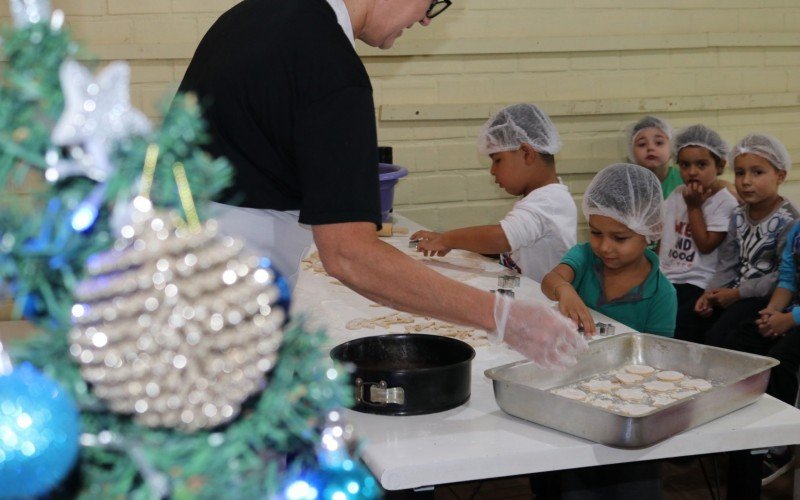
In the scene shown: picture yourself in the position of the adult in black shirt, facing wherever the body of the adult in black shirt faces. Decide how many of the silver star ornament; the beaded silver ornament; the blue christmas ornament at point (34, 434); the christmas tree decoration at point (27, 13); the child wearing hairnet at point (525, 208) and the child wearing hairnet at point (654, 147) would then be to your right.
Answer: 4

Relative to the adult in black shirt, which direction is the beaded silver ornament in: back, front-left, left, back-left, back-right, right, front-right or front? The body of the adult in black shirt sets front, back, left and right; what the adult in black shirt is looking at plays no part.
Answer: right

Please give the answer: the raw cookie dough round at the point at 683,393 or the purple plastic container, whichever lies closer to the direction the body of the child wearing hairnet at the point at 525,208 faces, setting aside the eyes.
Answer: the purple plastic container

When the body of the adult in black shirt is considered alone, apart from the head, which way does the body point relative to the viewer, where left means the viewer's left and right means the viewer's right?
facing to the right of the viewer

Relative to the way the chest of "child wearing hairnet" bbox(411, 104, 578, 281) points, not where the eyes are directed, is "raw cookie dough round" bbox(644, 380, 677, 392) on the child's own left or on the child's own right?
on the child's own left

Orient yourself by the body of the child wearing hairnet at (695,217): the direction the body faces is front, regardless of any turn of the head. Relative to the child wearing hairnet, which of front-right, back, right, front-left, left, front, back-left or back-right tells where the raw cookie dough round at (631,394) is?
front-left

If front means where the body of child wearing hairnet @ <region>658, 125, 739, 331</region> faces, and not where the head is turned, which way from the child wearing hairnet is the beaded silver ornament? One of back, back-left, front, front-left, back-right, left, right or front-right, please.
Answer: front-left

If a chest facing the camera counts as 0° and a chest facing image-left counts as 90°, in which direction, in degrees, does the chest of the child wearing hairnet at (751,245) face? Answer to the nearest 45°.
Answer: approximately 45°

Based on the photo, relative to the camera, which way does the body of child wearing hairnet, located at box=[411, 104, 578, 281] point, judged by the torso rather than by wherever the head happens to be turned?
to the viewer's left

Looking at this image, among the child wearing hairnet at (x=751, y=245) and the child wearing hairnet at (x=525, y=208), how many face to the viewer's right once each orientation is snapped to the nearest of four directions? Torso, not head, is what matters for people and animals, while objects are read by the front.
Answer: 0

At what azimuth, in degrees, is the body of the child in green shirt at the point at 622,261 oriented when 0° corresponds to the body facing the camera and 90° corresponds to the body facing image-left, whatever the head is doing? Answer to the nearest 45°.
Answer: approximately 45°

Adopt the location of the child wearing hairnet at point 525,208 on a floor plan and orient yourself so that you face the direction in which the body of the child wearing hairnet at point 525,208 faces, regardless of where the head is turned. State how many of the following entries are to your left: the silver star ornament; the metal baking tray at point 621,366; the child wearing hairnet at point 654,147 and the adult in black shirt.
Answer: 3

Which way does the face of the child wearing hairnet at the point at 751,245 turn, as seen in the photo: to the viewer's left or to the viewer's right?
to the viewer's left
